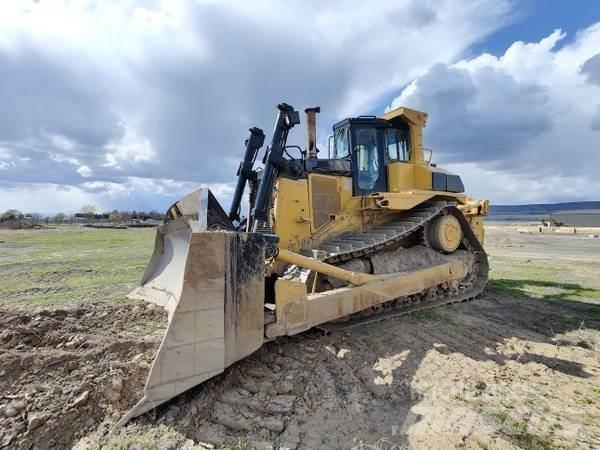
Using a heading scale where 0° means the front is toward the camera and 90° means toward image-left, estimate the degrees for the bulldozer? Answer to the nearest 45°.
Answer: approximately 45°

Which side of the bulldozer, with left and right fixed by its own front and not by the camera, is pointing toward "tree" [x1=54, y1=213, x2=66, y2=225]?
right
